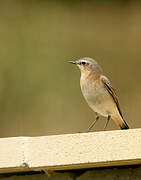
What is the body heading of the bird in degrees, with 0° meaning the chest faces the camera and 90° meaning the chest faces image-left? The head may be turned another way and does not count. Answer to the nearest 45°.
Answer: approximately 45°
